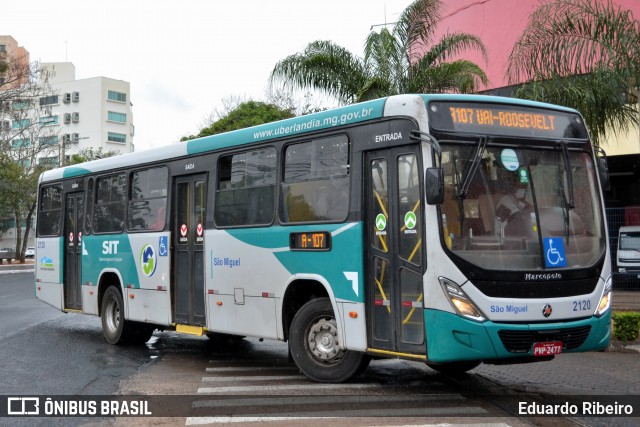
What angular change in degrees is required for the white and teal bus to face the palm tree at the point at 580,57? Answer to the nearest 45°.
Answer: approximately 90° to its left

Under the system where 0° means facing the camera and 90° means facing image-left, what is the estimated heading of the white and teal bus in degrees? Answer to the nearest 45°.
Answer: approximately 315°

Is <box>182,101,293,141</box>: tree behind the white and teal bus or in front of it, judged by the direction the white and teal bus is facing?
behind

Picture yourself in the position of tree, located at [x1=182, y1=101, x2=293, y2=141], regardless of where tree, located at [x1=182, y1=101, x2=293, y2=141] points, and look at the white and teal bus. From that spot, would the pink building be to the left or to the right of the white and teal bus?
left

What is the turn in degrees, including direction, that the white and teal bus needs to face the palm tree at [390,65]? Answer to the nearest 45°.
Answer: approximately 135° to its left

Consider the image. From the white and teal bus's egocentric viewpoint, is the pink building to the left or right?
on its left

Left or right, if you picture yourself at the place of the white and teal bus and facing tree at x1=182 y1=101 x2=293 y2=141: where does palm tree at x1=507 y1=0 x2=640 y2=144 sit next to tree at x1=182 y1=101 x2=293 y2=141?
right
